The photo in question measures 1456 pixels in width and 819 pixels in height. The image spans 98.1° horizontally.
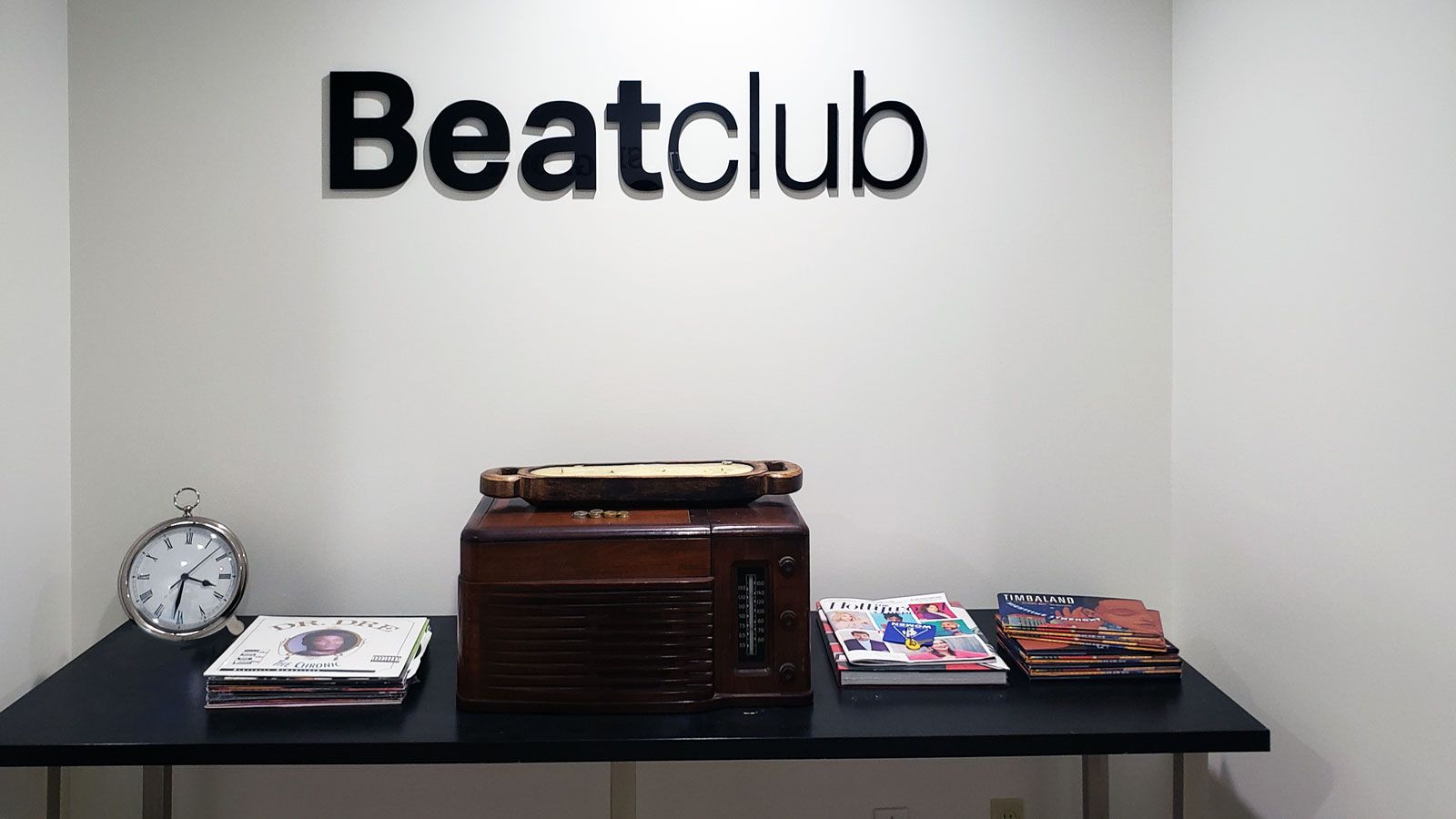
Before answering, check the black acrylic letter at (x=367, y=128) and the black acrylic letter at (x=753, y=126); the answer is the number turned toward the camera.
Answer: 2

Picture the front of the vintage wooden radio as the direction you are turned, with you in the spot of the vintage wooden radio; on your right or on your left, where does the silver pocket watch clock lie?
on your right

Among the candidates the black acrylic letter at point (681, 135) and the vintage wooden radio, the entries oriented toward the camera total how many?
2

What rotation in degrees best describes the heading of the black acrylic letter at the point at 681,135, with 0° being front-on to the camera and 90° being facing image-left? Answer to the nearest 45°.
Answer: approximately 0°

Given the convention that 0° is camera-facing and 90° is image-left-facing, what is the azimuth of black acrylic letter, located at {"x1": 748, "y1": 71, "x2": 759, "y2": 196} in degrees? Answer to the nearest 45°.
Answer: approximately 0°
